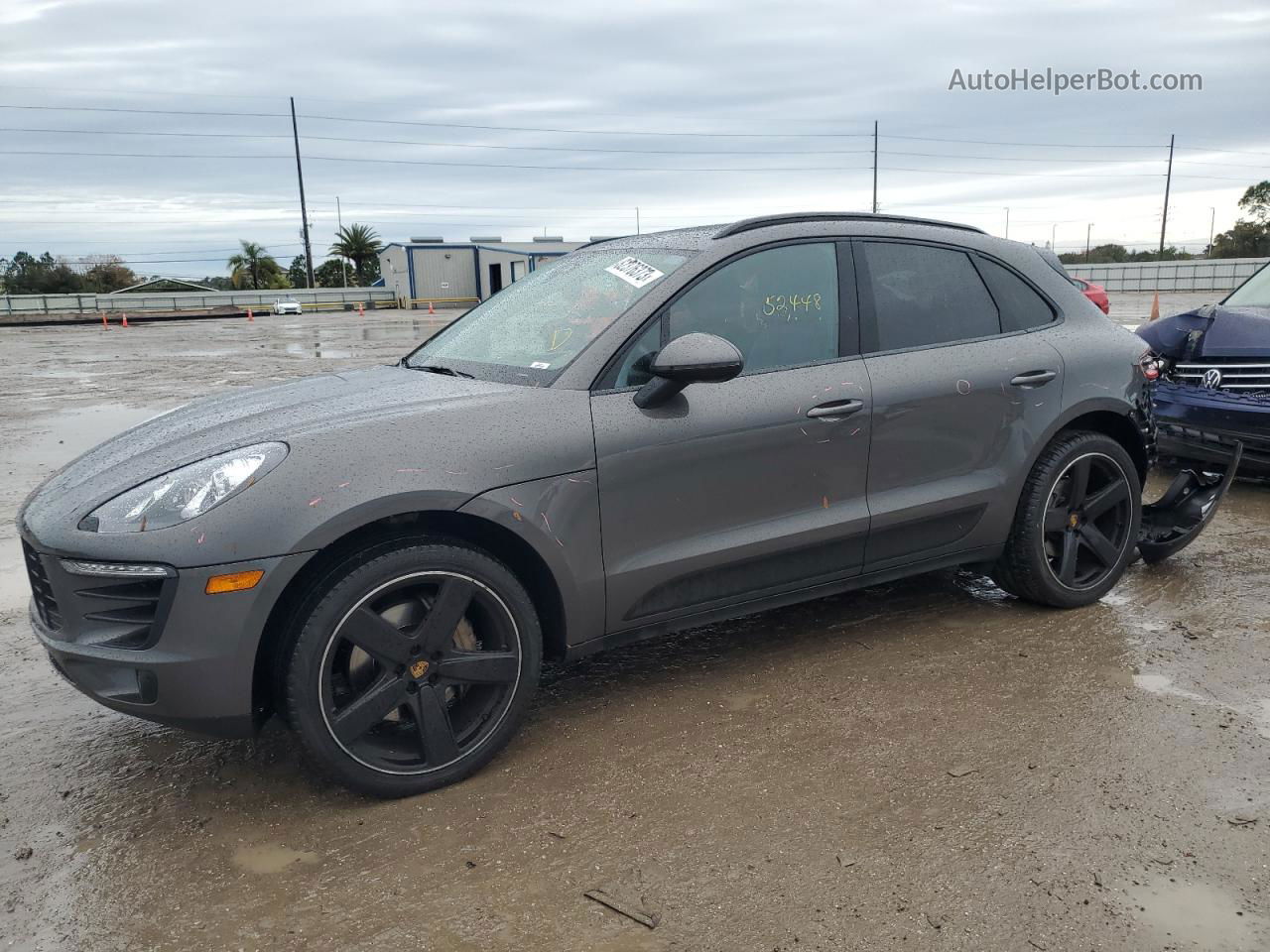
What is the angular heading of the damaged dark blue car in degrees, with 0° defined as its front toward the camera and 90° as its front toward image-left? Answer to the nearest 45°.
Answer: approximately 45°

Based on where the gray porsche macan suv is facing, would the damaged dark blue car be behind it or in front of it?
behind

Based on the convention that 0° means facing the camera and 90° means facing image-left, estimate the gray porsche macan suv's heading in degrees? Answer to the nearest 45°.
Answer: approximately 45°
